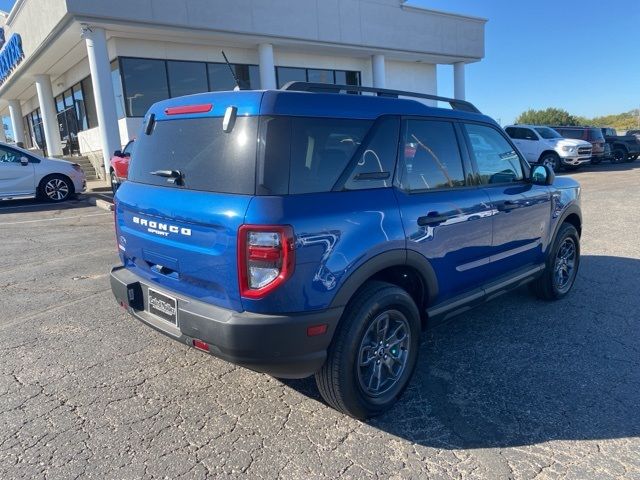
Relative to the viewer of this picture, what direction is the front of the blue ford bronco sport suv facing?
facing away from the viewer and to the right of the viewer

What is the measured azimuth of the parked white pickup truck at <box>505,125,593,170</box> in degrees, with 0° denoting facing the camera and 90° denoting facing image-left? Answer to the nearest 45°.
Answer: approximately 315°

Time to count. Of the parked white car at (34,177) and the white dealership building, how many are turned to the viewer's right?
1

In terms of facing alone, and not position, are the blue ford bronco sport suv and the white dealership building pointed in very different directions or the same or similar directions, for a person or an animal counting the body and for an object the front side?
very different directions

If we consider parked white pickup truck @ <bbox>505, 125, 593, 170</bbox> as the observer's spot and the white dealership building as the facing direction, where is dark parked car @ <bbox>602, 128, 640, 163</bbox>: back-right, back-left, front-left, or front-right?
back-right

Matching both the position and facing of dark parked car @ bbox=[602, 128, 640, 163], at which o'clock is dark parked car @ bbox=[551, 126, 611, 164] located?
dark parked car @ bbox=[551, 126, 611, 164] is roughly at 2 o'clock from dark parked car @ bbox=[602, 128, 640, 163].

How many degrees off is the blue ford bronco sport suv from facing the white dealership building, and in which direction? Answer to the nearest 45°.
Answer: approximately 45° to its left
